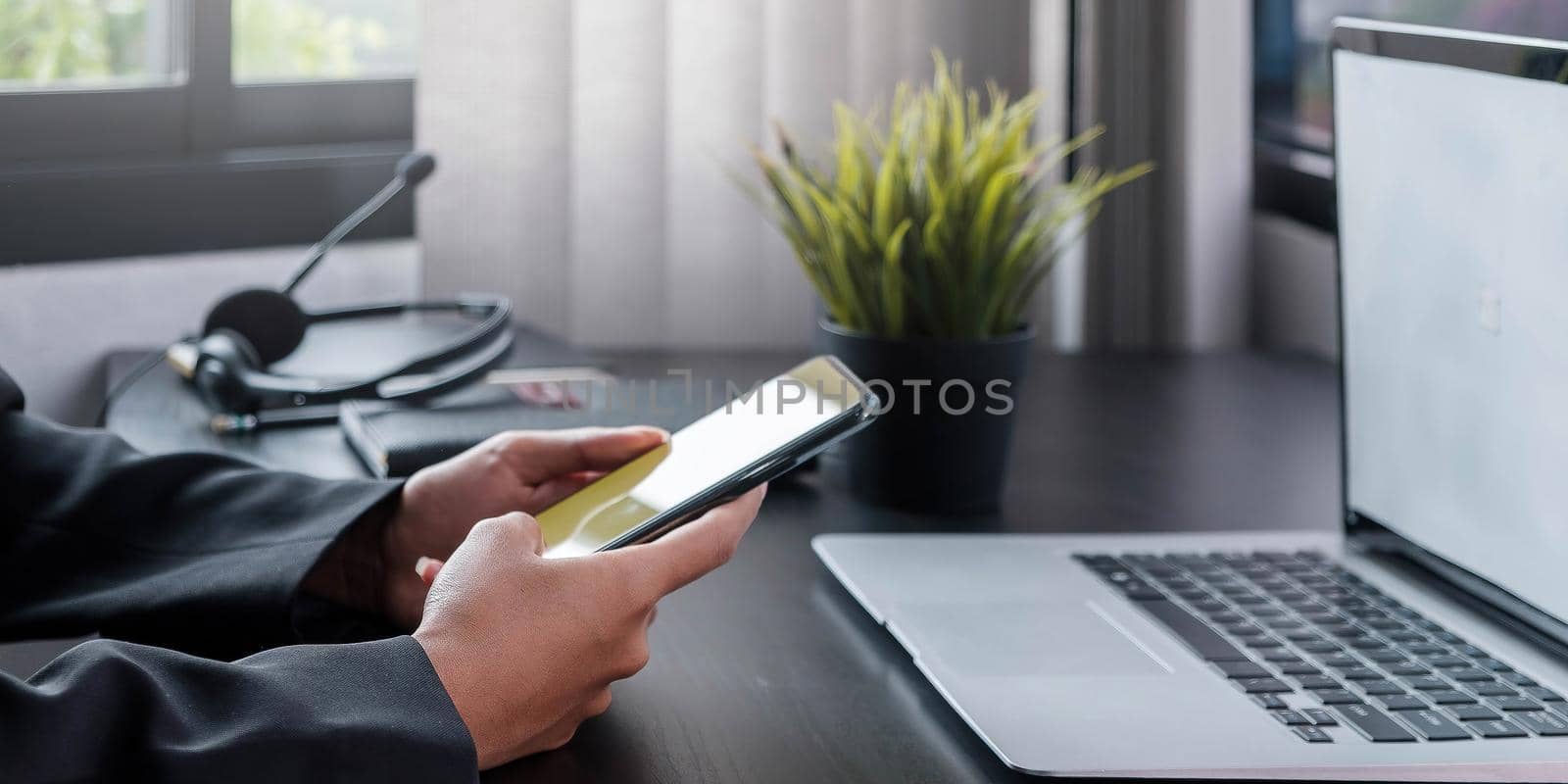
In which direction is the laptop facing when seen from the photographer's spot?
facing the viewer and to the left of the viewer

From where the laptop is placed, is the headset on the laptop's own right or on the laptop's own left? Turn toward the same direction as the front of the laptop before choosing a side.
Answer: on the laptop's own right
